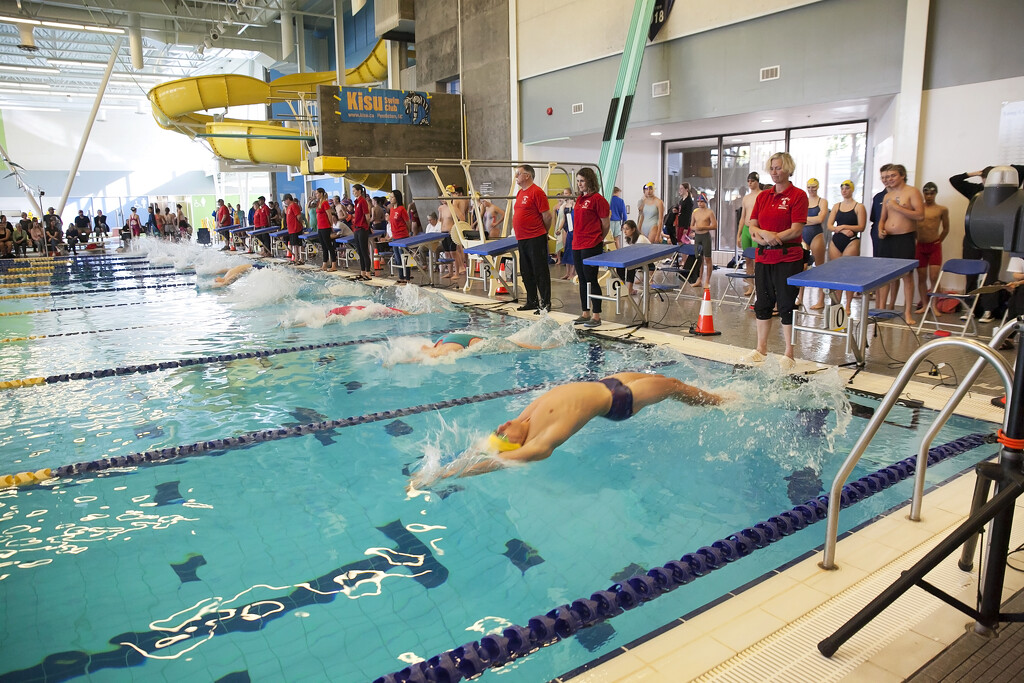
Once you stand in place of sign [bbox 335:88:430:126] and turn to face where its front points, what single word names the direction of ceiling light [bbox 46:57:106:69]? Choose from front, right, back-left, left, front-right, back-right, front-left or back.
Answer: back-right

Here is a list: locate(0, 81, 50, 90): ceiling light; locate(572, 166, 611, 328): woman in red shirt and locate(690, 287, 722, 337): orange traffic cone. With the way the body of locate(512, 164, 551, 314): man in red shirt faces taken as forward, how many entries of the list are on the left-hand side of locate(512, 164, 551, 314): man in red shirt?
2

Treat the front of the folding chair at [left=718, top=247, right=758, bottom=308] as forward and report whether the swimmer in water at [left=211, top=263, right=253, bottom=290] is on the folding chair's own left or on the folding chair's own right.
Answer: on the folding chair's own right

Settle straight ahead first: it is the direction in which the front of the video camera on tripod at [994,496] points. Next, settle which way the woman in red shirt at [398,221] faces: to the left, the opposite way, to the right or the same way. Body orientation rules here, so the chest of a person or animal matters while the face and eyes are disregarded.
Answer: to the left

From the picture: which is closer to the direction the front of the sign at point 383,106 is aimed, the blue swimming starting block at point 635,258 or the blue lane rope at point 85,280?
the blue swimming starting block

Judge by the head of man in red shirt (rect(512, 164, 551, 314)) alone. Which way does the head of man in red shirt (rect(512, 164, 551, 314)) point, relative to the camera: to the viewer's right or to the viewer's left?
to the viewer's left

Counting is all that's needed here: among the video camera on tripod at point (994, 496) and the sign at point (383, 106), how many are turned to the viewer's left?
1

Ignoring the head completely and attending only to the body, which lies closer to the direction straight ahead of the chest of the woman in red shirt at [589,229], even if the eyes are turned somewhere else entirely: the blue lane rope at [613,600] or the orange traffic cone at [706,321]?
the blue lane rope

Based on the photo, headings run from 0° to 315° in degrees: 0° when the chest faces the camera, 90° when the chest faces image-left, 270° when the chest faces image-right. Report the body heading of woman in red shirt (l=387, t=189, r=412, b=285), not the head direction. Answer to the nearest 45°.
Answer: approximately 45°
